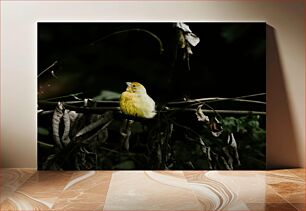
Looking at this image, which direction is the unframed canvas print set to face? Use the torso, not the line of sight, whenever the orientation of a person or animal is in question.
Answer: toward the camera
